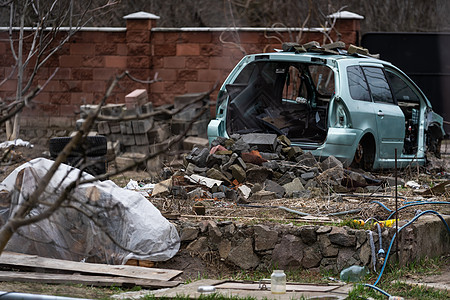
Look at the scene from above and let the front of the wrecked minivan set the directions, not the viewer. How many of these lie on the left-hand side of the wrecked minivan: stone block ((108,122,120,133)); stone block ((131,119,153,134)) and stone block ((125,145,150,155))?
3

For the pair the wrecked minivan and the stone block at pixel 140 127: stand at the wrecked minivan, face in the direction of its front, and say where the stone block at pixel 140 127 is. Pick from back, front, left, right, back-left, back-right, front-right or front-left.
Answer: left

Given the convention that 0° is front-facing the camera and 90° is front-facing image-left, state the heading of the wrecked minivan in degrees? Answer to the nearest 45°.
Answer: approximately 225°

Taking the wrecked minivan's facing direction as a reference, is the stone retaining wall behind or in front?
behind

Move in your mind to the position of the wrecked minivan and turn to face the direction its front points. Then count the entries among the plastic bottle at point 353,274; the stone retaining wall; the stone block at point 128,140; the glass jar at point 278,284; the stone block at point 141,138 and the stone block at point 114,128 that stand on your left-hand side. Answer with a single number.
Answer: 3

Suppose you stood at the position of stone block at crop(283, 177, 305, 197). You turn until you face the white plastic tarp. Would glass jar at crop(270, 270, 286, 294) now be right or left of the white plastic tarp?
left

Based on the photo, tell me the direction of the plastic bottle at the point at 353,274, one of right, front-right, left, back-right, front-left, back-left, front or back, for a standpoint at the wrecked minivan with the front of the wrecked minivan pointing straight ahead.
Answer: back-right

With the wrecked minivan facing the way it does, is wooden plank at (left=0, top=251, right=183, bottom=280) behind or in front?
behind

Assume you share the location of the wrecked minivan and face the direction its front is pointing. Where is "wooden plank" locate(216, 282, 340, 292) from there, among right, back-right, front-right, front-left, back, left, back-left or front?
back-right

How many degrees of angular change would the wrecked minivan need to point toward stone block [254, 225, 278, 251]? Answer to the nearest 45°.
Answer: approximately 135° to its right

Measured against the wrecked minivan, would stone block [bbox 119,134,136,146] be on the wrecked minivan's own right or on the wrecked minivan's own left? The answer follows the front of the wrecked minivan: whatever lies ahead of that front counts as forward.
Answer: on the wrecked minivan's own left

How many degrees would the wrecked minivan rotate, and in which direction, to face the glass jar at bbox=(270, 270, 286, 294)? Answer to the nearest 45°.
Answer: approximately 135° to its right

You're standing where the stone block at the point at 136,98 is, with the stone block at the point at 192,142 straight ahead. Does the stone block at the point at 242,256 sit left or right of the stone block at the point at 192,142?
right

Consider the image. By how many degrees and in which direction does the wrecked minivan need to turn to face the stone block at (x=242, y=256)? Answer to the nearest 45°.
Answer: approximately 135° to its right

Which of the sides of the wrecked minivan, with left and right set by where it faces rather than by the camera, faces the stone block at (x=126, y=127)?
left

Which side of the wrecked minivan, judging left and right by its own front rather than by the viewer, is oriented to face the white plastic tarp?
back

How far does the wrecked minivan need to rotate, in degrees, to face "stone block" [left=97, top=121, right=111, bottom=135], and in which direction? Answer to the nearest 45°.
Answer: approximately 90° to its left

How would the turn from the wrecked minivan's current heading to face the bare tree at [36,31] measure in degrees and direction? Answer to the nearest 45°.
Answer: approximately 90° to its left
